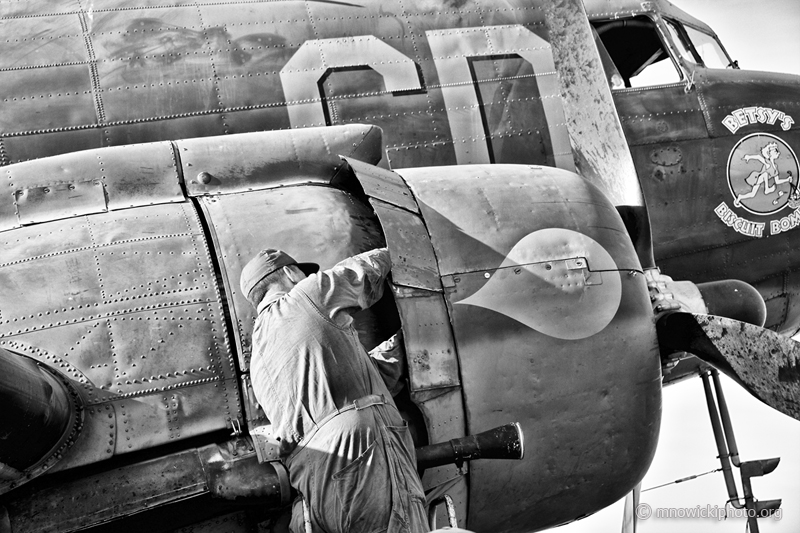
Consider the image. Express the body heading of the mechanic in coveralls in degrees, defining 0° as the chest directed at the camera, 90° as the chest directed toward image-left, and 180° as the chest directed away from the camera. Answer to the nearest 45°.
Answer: approximately 225°

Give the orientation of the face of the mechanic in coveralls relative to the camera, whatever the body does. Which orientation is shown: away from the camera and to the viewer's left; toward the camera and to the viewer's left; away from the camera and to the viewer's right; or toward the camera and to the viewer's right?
away from the camera and to the viewer's right
